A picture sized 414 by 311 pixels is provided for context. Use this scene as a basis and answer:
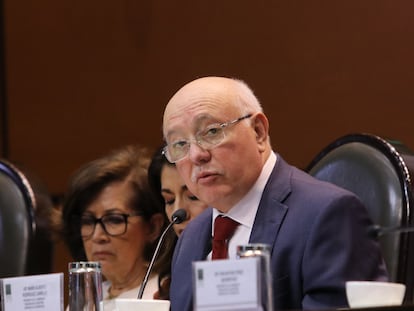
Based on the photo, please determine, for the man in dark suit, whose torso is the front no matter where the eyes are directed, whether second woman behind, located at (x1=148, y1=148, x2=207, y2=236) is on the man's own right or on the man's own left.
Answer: on the man's own right

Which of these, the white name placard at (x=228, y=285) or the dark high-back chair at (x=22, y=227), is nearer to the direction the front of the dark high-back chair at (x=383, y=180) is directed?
the white name placard

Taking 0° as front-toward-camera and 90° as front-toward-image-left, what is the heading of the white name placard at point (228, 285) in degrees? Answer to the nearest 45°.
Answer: approximately 0°

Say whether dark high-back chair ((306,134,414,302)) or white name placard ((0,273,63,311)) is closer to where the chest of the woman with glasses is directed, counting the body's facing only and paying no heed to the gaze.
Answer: the white name placard

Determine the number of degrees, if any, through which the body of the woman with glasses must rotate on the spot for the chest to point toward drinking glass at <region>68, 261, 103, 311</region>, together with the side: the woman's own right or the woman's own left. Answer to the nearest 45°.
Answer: approximately 45° to the woman's own left

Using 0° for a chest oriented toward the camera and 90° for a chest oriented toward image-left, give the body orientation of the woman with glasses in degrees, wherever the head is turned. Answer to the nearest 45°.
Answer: approximately 45°

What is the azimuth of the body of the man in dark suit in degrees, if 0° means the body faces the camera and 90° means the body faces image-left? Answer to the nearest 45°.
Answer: approximately 45°

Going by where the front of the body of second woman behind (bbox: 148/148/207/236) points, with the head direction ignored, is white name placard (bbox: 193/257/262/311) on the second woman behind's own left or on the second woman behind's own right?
on the second woman behind's own left

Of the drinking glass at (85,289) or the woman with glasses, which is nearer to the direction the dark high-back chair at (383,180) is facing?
the drinking glass

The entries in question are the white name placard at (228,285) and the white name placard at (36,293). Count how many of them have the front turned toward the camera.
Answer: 2

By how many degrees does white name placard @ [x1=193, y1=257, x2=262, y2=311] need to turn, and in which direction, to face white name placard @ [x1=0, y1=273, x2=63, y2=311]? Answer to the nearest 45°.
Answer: approximately 135° to its right
